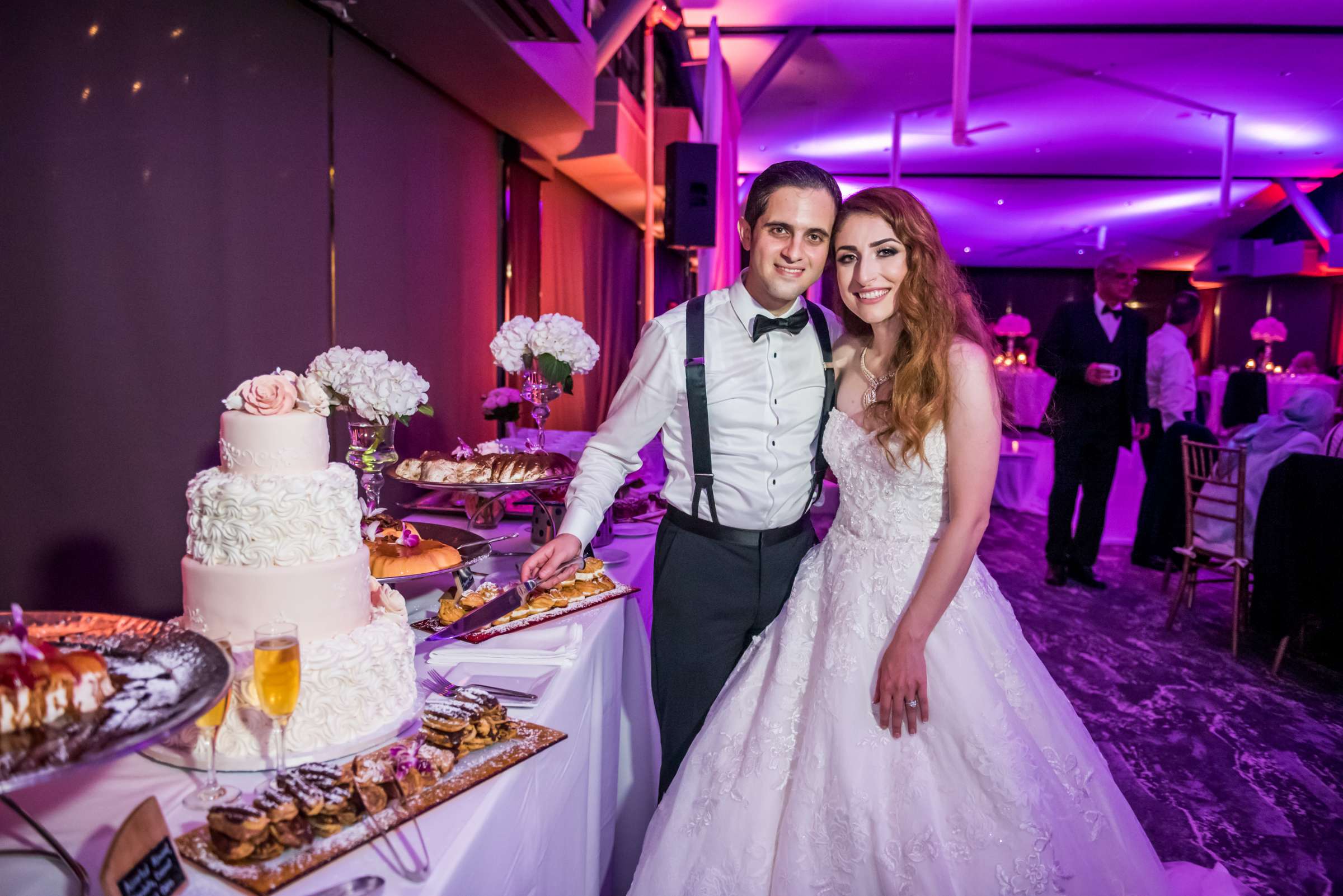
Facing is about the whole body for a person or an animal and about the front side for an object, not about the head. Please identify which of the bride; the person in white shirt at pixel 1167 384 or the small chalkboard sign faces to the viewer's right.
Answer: the person in white shirt

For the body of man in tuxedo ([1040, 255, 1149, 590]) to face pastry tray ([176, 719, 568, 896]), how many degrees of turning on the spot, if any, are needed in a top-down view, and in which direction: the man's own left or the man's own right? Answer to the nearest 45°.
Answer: approximately 45° to the man's own right

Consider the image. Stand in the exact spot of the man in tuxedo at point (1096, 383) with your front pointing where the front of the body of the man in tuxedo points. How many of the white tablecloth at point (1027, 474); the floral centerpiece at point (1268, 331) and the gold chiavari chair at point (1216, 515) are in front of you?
1

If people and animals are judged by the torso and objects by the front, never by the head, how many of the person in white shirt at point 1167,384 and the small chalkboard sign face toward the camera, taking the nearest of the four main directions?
1

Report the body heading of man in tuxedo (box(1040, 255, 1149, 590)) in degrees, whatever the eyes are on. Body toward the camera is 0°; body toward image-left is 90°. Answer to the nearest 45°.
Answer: approximately 315°
